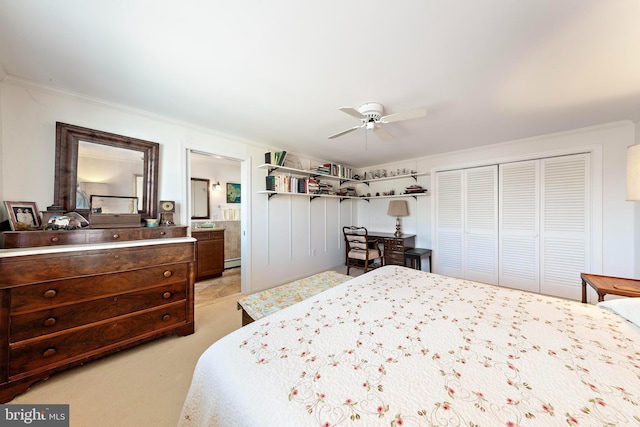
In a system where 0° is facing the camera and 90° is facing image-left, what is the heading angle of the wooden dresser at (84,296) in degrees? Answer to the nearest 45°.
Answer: approximately 315°

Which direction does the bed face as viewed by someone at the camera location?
facing away from the viewer and to the left of the viewer

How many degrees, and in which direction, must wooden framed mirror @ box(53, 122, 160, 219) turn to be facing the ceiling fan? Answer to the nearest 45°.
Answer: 0° — it already faces it

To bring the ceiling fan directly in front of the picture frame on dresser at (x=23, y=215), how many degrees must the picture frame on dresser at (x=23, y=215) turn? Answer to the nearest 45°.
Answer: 0° — it already faces it

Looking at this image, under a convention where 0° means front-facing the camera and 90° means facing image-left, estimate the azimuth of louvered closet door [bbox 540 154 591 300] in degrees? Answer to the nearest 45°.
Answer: approximately 45°

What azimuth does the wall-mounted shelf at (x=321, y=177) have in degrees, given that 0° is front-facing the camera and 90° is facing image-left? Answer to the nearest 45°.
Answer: approximately 0°

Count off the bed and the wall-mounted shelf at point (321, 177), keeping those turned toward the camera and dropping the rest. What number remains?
1
